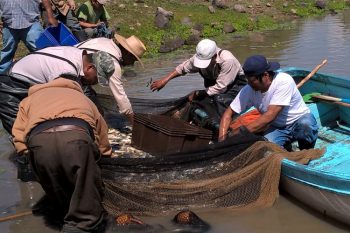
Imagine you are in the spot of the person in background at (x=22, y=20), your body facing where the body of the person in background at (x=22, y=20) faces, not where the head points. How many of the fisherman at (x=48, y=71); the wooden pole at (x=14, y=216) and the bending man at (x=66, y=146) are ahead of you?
3

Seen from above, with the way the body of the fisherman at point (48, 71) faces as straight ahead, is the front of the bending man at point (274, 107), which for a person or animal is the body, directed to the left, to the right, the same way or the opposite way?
the opposite way

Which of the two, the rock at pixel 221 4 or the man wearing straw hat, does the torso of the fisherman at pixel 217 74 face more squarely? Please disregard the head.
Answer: the man wearing straw hat

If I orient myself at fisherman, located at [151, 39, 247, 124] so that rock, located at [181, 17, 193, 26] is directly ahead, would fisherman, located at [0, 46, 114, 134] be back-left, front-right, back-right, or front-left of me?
back-left

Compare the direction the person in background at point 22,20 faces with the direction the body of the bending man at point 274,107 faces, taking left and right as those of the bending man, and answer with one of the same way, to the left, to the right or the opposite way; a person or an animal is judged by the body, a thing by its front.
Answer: to the left

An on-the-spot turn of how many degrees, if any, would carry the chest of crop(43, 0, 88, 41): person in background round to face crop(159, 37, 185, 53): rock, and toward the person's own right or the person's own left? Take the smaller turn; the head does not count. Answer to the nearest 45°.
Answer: approximately 90° to the person's own left

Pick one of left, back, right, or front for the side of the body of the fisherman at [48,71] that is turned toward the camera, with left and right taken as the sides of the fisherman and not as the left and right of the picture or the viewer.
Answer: right

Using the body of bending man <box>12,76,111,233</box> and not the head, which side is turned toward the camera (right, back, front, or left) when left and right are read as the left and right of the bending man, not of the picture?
back

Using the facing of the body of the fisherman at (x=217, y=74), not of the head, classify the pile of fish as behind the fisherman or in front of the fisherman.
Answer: in front

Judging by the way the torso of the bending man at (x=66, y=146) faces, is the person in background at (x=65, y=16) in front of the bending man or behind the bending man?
in front

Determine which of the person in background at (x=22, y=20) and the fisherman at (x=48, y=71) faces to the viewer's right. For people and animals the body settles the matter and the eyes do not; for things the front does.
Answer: the fisherman

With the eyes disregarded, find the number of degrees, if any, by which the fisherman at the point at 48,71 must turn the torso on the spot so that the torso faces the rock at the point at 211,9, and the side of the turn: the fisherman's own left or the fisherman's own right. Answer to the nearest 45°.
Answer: approximately 45° to the fisherman's own left

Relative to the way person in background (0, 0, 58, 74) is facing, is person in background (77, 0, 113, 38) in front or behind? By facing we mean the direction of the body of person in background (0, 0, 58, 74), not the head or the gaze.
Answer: behind

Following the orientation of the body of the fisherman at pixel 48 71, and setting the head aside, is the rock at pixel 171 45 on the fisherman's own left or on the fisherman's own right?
on the fisherman's own left
